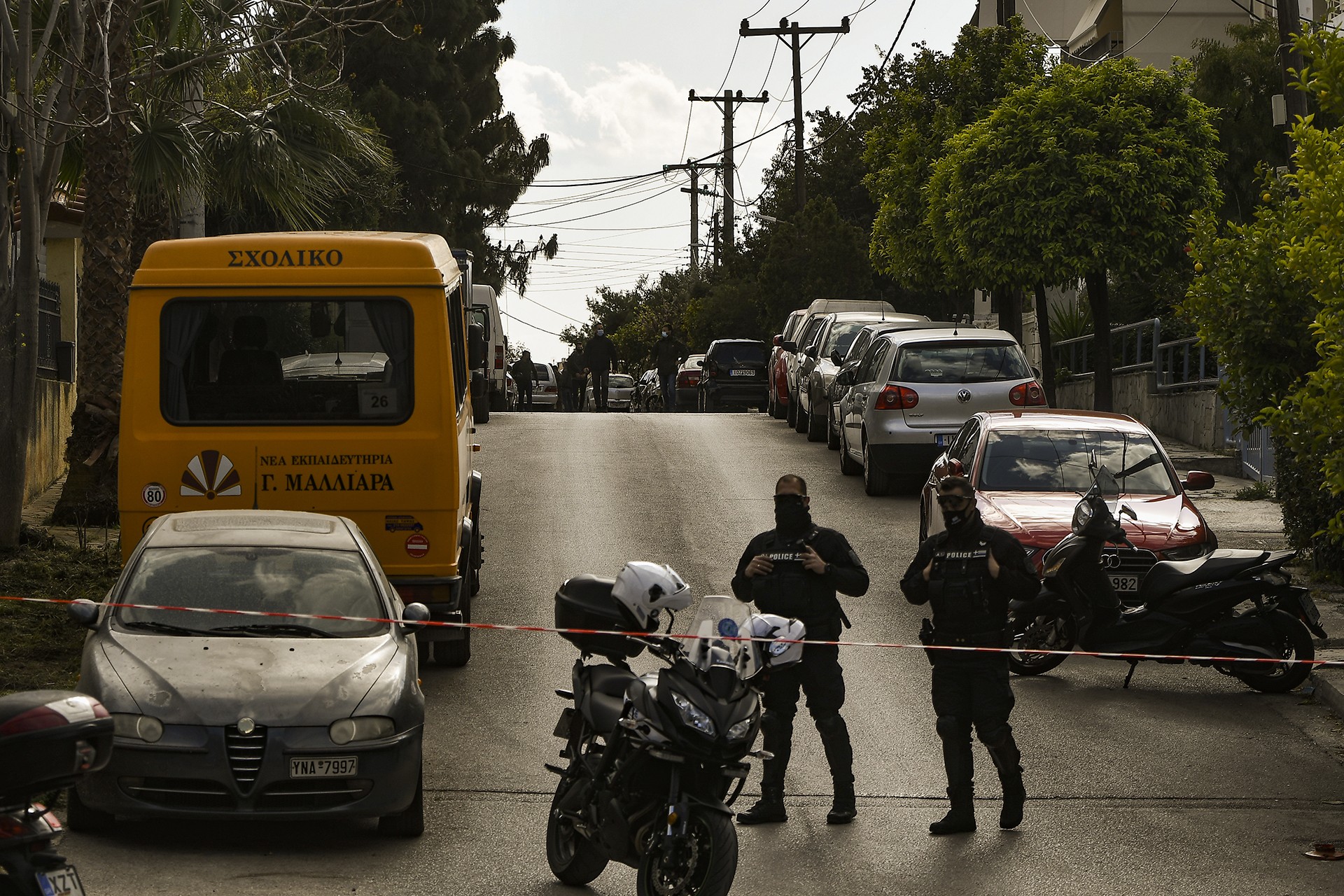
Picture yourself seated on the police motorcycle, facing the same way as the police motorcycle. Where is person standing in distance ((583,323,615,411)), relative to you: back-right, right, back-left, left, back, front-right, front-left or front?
back-left

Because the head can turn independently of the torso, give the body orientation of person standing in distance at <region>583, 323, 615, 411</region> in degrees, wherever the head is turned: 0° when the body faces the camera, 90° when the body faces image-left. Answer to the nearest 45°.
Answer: approximately 0°

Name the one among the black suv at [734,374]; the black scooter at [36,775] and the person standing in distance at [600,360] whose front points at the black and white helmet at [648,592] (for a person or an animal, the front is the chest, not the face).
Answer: the person standing in distance

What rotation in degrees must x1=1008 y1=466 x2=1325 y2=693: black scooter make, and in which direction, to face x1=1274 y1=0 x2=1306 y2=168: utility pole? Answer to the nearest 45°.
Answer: approximately 90° to its right

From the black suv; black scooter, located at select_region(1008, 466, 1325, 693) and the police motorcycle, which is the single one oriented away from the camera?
the black suv

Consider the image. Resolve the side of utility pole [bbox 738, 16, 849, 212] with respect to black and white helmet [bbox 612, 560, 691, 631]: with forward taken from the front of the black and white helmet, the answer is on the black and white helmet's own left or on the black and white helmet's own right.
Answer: on the black and white helmet's own left

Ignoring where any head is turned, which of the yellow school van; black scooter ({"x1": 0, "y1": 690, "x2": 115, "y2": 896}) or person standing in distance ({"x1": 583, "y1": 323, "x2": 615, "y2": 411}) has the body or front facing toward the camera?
the person standing in distance

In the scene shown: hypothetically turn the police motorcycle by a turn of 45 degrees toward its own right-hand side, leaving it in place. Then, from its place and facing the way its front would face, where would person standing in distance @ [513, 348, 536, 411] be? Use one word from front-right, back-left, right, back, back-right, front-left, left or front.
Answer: back

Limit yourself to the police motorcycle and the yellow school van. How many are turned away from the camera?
1

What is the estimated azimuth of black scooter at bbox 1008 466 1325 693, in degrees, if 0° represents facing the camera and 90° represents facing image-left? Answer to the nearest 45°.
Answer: approximately 90°

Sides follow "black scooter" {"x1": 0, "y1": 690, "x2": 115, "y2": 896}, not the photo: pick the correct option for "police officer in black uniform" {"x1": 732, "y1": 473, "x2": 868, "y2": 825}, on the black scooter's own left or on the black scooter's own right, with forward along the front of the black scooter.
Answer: on the black scooter's own right

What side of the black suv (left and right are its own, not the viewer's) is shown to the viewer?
back

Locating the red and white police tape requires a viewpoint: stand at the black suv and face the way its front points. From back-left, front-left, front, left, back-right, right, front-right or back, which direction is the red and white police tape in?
back

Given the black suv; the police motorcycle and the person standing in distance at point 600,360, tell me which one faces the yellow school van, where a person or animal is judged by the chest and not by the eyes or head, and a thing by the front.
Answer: the person standing in distance

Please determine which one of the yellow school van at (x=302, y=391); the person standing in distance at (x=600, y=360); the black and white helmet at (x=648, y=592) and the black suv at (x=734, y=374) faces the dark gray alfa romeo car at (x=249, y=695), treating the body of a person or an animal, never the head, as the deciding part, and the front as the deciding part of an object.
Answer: the person standing in distance
